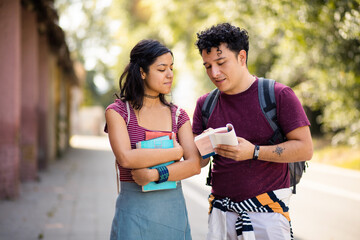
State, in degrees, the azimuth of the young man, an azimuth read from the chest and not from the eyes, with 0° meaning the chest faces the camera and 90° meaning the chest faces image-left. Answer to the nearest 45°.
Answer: approximately 45°
